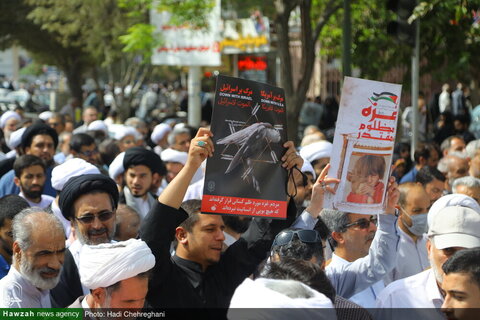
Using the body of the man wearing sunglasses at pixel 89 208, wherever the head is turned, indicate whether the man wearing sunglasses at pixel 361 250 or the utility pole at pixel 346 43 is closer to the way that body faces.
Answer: the man wearing sunglasses

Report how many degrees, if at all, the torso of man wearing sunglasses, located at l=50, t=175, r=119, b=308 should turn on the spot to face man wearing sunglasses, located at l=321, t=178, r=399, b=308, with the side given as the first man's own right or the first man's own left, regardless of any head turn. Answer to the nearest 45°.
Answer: approximately 45° to the first man's own left

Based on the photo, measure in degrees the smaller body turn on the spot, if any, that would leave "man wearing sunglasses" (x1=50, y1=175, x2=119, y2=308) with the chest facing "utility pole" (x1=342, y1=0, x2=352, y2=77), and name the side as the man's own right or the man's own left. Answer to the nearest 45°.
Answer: approximately 90° to the man's own left

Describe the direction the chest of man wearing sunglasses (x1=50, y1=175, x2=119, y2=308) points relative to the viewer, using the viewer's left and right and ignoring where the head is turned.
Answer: facing the viewer and to the right of the viewer
